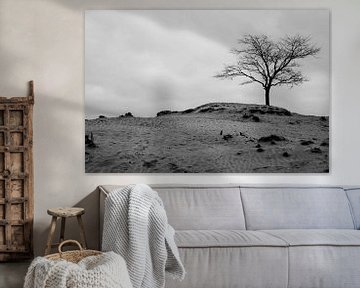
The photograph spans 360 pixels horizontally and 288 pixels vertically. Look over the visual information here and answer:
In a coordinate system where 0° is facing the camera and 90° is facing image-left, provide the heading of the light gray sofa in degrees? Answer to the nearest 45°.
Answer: approximately 0°

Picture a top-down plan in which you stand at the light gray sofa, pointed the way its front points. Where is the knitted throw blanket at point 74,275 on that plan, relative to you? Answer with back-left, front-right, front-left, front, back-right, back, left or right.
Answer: front-right

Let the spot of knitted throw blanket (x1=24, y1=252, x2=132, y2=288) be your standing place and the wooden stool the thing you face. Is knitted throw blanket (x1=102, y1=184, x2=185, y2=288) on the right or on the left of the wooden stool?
right

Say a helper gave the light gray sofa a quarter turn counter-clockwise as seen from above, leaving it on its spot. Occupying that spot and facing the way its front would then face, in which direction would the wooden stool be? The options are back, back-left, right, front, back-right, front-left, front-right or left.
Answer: back
